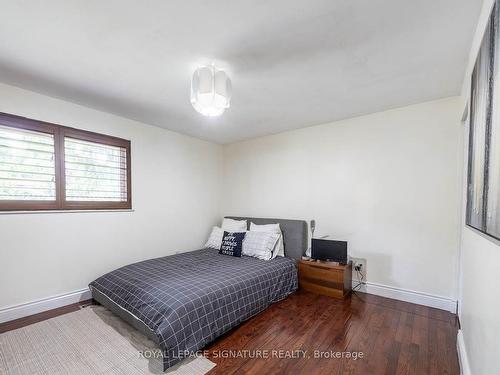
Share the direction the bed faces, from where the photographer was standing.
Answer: facing the viewer and to the left of the viewer

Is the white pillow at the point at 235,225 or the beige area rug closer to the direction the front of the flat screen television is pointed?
the beige area rug

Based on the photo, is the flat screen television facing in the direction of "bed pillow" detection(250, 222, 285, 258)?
no

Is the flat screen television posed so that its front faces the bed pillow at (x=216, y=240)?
no

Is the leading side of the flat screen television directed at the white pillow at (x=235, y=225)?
no

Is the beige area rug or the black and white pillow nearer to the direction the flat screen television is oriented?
the beige area rug

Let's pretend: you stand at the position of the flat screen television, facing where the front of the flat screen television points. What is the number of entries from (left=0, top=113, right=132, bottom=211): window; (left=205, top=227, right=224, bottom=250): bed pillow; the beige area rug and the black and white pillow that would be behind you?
0

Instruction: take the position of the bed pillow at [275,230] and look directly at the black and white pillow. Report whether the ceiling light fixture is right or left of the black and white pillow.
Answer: left

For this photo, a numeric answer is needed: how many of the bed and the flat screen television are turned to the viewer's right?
0
